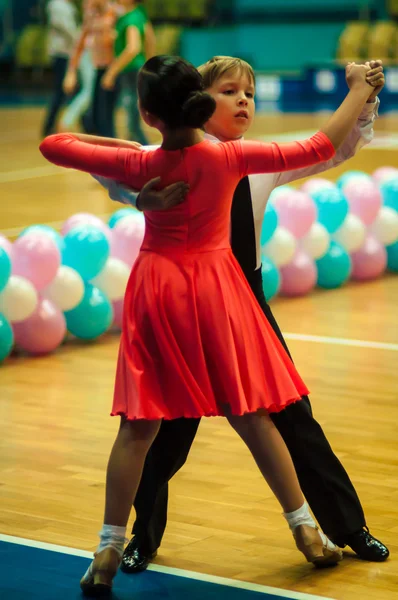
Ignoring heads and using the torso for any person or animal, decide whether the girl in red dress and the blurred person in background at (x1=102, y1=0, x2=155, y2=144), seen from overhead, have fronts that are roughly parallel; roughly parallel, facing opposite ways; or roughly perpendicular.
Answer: roughly perpendicular

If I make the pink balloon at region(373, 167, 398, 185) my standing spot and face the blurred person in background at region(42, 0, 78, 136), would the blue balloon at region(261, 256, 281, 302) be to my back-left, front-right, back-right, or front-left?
back-left

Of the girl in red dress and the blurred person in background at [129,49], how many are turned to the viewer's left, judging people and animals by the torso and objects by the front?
1

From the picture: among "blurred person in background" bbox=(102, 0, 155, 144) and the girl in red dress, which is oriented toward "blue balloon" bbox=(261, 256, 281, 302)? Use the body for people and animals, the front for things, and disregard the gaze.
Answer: the girl in red dress

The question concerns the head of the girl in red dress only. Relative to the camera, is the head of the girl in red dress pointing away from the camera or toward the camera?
away from the camera

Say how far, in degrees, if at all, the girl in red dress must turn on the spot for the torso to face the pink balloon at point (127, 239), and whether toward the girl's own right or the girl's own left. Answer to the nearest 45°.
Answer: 0° — they already face it

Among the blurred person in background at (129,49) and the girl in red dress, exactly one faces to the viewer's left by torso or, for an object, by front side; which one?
the blurred person in background

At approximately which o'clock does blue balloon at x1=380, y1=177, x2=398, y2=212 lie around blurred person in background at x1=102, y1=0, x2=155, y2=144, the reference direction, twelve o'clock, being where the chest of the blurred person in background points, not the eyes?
The blue balloon is roughly at 8 o'clock from the blurred person in background.

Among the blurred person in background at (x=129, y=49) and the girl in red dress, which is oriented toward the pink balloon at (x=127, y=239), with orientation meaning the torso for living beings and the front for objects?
the girl in red dress

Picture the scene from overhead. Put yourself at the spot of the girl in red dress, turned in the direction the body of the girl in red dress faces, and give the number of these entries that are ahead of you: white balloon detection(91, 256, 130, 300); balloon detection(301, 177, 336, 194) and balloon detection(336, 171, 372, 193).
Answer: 3

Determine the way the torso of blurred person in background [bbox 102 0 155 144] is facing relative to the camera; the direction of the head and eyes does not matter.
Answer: to the viewer's left

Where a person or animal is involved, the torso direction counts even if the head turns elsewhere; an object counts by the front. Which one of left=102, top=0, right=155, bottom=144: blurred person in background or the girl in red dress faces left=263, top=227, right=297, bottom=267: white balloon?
the girl in red dress

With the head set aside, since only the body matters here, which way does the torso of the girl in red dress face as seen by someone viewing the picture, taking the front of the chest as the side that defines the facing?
away from the camera

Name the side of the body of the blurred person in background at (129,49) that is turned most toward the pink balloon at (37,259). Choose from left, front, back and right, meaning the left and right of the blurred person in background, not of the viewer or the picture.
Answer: left
